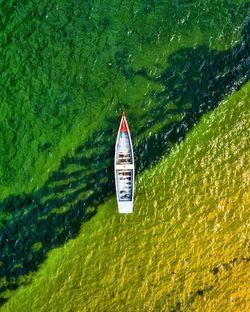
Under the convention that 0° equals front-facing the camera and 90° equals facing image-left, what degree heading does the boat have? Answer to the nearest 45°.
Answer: approximately 180°
